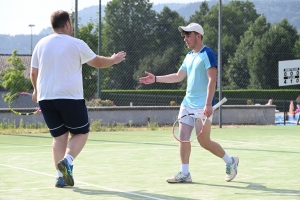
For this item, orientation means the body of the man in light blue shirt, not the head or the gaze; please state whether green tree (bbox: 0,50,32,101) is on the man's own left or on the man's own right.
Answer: on the man's own right

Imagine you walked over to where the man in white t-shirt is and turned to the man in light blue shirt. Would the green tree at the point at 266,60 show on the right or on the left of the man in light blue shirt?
left

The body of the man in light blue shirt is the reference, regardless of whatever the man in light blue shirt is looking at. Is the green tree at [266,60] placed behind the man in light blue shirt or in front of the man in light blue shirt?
behind

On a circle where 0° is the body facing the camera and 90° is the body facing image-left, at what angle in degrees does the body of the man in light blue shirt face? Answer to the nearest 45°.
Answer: approximately 45°

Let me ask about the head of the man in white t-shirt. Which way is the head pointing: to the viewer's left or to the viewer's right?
to the viewer's right

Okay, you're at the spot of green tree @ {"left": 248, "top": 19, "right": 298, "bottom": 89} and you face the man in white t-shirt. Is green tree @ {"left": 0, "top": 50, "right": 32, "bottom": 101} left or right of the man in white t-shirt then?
right

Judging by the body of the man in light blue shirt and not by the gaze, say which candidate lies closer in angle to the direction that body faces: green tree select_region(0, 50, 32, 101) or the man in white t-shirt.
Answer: the man in white t-shirt
